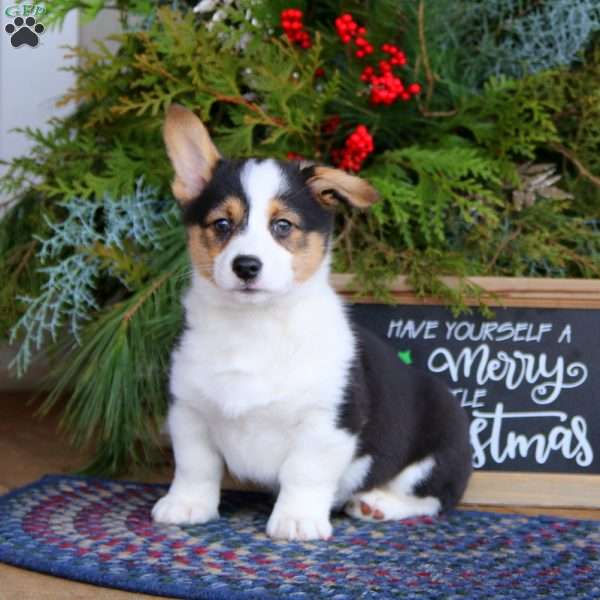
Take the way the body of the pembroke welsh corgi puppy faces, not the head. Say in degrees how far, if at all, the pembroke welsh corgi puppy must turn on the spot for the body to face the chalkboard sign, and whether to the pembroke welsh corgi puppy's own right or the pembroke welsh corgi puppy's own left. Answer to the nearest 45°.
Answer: approximately 180°

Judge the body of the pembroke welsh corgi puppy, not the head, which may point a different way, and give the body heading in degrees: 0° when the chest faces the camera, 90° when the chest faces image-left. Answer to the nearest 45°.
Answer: approximately 45°

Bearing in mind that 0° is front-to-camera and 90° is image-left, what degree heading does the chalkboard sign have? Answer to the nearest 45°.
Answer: approximately 0°
